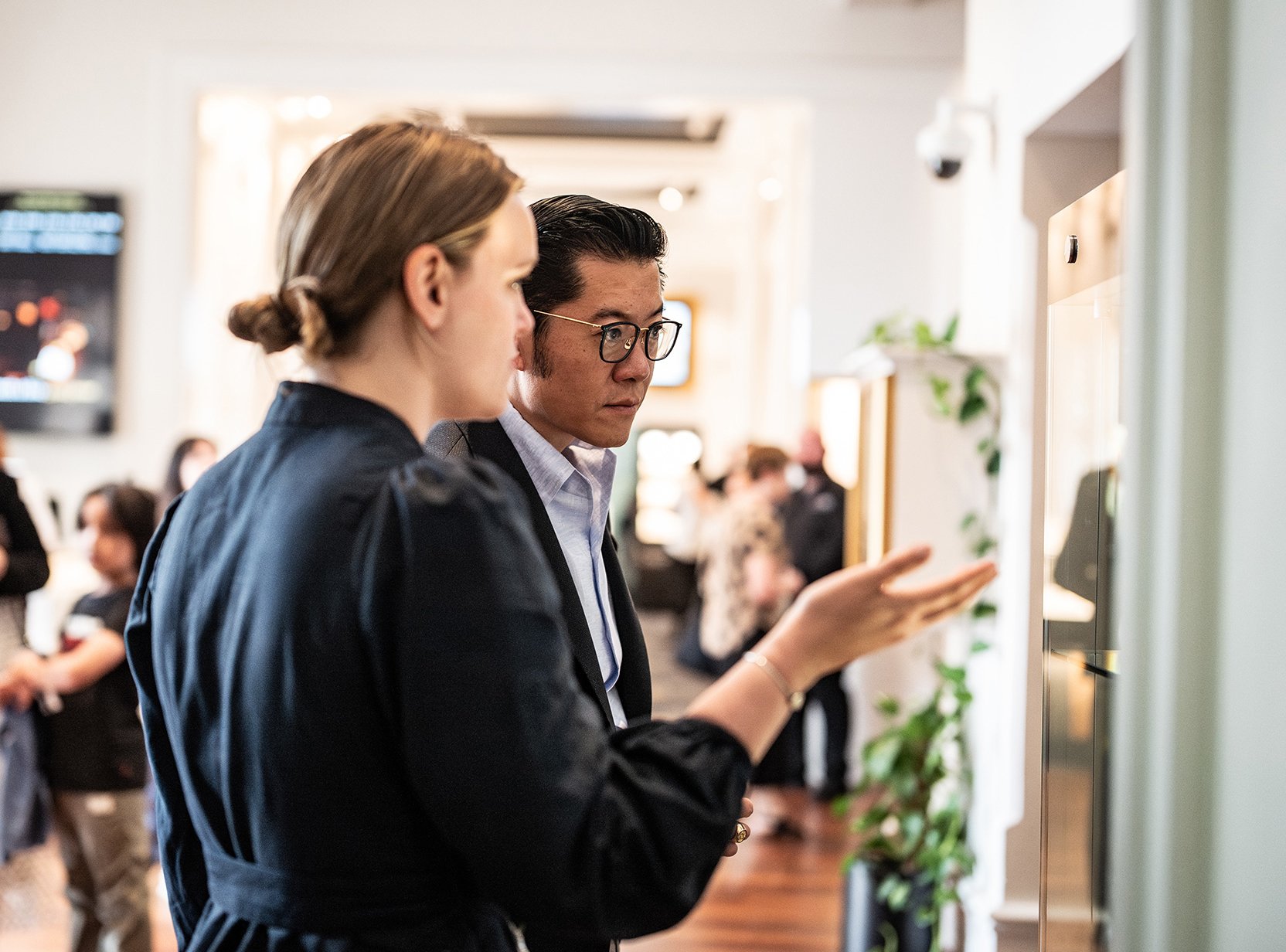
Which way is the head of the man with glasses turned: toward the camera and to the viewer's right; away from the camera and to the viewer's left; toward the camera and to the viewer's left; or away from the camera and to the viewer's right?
toward the camera and to the viewer's right

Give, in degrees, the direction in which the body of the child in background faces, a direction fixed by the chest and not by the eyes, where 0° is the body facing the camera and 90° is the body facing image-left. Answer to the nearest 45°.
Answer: approximately 45°

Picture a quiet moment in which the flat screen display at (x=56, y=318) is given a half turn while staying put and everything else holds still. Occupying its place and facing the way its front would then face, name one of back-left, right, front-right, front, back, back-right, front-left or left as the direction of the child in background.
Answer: back

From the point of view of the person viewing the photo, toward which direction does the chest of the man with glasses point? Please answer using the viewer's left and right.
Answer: facing the viewer and to the right of the viewer

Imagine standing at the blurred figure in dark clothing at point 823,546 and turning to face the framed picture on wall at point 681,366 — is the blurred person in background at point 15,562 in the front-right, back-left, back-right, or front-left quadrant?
back-left

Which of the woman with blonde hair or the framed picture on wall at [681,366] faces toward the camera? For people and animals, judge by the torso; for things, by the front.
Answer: the framed picture on wall

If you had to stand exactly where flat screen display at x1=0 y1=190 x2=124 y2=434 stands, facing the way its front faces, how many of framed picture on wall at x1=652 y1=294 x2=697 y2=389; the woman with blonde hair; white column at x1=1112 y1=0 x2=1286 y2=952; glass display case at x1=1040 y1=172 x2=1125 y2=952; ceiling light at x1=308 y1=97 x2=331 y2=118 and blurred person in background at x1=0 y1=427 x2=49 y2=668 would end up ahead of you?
4

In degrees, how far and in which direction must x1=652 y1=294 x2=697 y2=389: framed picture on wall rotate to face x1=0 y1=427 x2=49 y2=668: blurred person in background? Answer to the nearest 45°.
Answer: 0° — it already faces them

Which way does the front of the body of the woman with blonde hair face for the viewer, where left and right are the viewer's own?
facing away from the viewer and to the right of the viewer

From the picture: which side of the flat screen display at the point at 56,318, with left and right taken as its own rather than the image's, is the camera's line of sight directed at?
front

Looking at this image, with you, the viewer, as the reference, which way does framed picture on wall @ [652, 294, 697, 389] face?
facing the viewer
